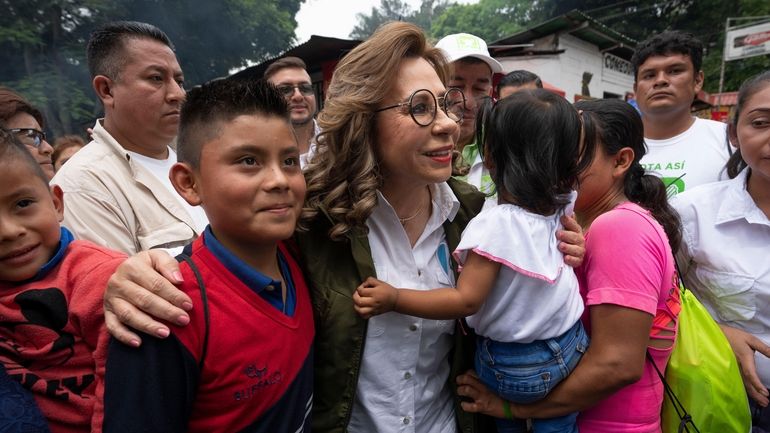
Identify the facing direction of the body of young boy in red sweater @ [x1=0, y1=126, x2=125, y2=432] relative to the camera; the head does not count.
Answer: toward the camera

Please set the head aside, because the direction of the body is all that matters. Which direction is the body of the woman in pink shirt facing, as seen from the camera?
to the viewer's left

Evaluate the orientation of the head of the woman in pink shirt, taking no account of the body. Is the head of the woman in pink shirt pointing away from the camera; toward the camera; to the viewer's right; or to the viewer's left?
to the viewer's left

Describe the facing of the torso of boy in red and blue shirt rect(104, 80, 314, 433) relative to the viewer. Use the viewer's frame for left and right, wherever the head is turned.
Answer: facing the viewer and to the right of the viewer

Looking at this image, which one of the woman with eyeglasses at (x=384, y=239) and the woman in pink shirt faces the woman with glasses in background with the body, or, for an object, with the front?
the woman in pink shirt

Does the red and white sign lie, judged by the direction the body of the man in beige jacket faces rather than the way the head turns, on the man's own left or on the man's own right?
on the man's own left

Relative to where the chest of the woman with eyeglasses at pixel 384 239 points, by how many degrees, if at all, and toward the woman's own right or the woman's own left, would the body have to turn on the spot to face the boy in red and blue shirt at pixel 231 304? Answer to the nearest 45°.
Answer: approximately 90° to the woman's own right

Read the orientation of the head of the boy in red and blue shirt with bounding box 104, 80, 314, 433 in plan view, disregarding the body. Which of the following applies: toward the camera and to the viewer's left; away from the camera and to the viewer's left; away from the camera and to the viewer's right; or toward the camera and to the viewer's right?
toward the camera and to the viewer's right

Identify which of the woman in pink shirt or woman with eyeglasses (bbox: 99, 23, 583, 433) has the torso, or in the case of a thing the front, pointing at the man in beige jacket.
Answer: the woman in pink shirt
